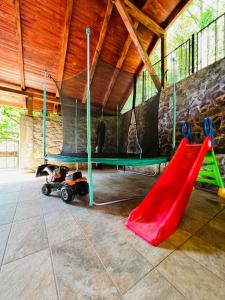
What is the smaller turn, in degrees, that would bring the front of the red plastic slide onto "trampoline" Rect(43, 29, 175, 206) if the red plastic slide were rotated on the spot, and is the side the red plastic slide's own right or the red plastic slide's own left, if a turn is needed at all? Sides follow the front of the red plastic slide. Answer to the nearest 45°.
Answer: approximately 90° to the red plastic slide's own right

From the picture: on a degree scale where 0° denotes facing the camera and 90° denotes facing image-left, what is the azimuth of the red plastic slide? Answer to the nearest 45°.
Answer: approximately 45°

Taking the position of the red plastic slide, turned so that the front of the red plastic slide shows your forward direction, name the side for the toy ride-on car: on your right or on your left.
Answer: on your right
